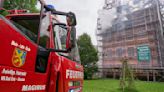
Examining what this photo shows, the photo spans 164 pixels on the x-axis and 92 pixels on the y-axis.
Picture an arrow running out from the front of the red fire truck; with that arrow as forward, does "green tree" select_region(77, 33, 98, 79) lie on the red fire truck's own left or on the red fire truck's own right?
on the red fire truck's own left

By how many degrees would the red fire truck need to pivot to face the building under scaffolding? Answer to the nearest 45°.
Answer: approximately 90° to its left

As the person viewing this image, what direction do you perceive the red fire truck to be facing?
facing the viewer and to the right of the viewer
